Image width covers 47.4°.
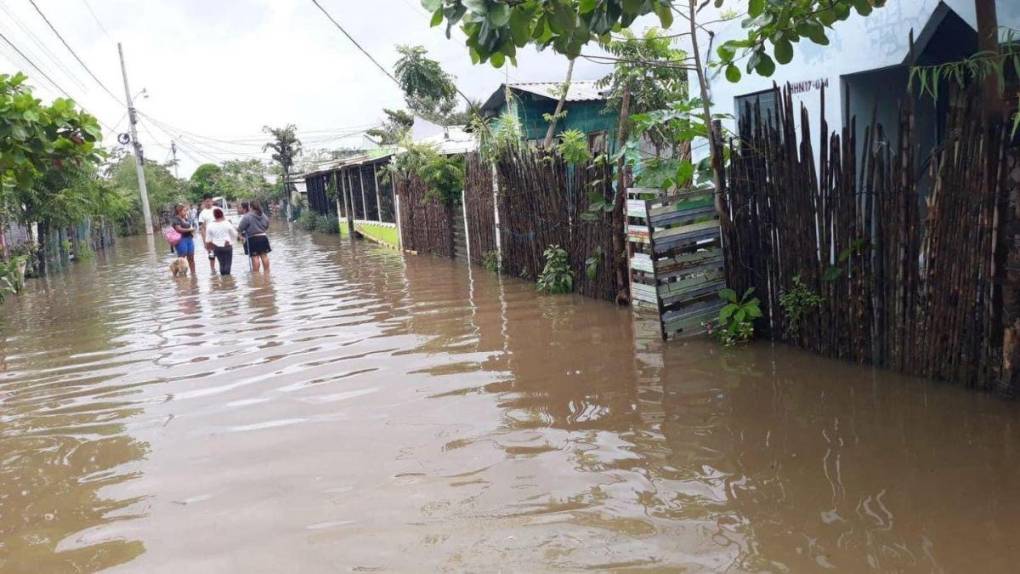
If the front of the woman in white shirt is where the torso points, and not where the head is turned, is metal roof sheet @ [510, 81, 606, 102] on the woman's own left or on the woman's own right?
on the woman's own right

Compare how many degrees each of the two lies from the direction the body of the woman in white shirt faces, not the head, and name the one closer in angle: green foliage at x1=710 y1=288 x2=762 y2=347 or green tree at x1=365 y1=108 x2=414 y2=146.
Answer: the green tree

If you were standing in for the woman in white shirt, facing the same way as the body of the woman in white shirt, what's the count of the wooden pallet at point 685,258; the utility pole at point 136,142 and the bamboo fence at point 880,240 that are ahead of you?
1

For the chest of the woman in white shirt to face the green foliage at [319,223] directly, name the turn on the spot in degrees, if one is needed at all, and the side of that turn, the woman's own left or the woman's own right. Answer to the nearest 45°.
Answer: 0° — they already face it

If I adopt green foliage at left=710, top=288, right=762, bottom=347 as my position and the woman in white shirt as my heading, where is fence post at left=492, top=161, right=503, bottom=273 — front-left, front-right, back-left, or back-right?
front-right

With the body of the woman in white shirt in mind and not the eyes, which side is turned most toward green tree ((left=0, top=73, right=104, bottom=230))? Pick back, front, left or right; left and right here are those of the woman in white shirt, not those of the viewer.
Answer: left

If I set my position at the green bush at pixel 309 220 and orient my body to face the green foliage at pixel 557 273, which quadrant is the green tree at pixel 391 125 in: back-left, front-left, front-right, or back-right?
front-left

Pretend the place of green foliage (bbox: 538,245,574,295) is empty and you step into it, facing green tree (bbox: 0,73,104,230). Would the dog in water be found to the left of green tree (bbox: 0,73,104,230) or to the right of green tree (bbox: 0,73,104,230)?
right

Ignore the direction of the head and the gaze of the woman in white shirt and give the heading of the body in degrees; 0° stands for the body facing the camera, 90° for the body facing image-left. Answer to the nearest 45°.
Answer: approximately 180°

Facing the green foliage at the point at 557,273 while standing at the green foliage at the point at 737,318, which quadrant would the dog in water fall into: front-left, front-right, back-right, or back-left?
front-left

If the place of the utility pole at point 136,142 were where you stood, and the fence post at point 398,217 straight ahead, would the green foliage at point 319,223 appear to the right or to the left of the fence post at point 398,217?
left

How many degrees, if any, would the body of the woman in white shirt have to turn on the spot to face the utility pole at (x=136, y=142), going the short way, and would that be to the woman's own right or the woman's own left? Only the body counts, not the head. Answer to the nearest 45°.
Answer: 0° — they already face it

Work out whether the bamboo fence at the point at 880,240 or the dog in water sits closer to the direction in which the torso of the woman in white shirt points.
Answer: the dog in water

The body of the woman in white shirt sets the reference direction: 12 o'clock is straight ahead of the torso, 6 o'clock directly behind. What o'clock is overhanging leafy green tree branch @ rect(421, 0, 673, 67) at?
The overhanging leafy green tree branch is roughly at 6 o'clock from the woman in white shirt.
